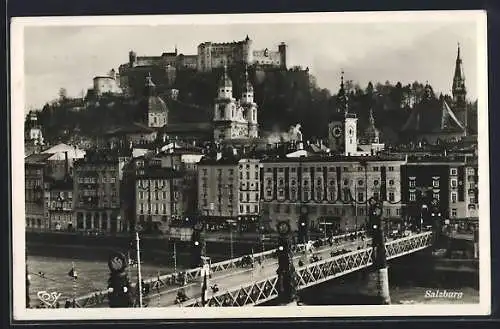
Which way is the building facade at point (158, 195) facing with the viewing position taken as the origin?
facing the viewer

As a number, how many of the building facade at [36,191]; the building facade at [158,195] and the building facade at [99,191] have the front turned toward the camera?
3

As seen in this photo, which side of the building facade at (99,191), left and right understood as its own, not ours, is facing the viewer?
front

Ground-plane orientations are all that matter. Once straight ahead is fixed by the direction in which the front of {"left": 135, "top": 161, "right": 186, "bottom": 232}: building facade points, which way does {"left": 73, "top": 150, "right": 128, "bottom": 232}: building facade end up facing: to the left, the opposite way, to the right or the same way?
the same way

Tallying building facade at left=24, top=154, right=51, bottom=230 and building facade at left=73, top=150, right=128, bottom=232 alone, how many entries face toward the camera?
2
